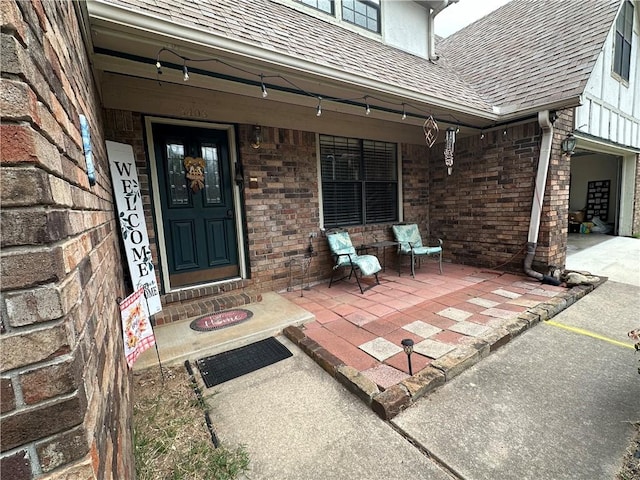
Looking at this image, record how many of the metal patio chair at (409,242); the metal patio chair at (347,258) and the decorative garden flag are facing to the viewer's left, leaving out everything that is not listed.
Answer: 0

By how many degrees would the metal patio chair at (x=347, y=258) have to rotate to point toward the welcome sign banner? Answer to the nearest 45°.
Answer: approximately 90° to its right

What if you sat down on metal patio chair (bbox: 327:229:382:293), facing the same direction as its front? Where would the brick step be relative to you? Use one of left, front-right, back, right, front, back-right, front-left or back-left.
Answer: right

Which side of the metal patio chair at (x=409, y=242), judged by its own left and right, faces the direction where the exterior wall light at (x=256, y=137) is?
right

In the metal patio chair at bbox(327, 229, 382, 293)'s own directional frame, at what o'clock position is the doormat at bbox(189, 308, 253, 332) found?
The doormat is roughly at 3 o'clock from the metal patio chair.

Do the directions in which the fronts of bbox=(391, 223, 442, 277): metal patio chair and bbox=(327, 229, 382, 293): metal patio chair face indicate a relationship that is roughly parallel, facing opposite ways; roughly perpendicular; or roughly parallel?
roughly parallel

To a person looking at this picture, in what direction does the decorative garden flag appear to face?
facing the viewer and to the right of the viewer

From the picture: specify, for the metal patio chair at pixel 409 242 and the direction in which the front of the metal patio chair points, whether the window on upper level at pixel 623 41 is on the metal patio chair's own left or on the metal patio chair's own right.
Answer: on the metal patio chair's own left

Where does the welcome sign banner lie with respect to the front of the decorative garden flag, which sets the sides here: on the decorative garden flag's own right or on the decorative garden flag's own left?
on the decorative garden flag's own left

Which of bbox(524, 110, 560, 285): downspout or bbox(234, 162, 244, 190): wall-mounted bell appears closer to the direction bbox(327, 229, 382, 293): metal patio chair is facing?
the downspout
